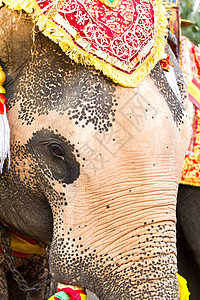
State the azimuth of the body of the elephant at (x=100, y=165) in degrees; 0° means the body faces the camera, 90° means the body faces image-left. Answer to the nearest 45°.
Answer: approximately 315°
